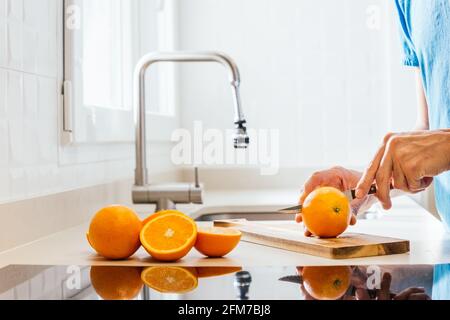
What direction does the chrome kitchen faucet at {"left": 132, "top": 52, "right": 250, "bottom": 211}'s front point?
to the viewer's right

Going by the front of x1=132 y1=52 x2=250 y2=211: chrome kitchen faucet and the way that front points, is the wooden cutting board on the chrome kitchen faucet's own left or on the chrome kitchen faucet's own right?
on the chrome kitchen faucet's own right

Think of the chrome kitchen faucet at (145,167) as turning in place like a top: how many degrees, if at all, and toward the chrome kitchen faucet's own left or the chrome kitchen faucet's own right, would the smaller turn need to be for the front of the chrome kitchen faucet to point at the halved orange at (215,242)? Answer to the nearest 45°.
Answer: approximately 90° to the chrome kitchen faucet's own right

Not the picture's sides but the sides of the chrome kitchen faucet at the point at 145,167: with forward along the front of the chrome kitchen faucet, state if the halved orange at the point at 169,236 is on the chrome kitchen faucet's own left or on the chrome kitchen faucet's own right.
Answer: on the chrome kitchen faucet's own right

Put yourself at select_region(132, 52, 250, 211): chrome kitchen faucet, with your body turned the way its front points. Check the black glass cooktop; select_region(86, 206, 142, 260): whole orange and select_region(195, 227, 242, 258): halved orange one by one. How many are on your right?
3

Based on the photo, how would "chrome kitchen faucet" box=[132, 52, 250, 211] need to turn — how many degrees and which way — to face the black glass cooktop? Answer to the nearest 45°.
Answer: approximately 90° to its right

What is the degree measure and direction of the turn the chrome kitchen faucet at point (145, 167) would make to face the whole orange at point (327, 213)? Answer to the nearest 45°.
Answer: approximately 45° to its right

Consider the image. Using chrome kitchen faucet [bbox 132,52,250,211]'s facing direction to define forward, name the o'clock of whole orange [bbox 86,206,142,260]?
The whole orange is roughly at 3 o'clock from the chrome kitchen faucet.
